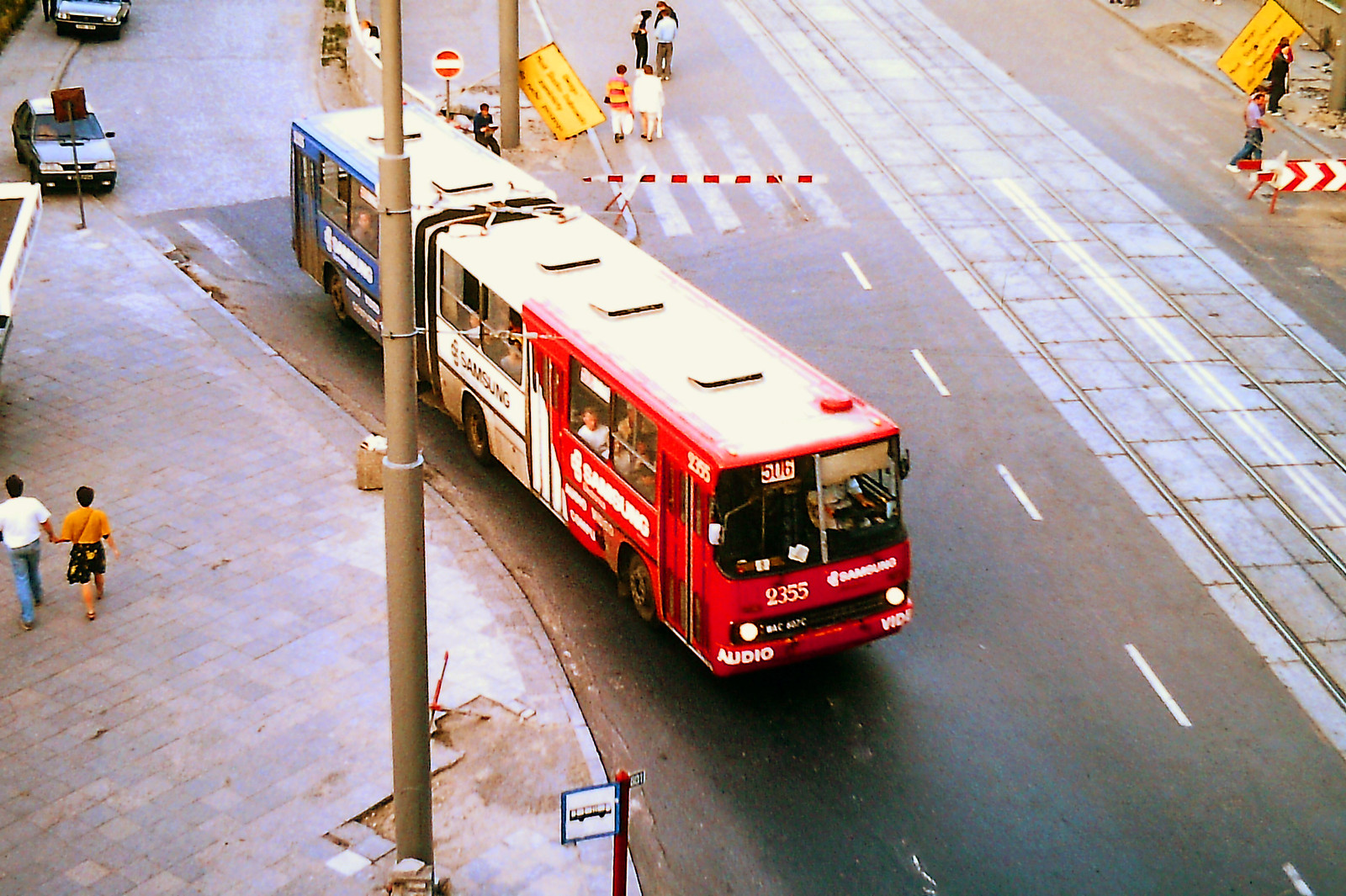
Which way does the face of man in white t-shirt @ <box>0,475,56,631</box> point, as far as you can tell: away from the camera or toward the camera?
away from the camera

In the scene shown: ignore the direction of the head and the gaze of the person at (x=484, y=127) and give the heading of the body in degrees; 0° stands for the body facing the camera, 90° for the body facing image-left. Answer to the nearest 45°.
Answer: approximately 315°

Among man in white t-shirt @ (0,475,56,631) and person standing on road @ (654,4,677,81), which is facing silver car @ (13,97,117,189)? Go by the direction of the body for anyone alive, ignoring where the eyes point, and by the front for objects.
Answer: the man in white t-shirt

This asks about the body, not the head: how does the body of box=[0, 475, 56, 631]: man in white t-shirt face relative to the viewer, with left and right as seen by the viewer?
facing away from the viewer

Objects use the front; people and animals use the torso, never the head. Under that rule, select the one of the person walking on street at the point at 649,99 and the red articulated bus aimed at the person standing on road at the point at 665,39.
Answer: the person walking on street at the point at 649,99

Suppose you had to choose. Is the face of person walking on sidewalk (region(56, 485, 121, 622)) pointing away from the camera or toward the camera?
away from the camera
